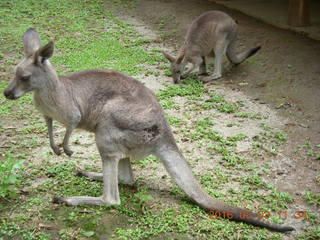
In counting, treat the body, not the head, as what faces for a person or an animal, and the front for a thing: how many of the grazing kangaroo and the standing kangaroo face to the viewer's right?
0

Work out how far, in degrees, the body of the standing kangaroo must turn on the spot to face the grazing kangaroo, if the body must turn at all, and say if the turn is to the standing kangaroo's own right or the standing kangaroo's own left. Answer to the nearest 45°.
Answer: approximately 90° to the standing kangaroo's own right

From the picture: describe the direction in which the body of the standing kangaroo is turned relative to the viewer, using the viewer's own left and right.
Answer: facing to the left of the viewer

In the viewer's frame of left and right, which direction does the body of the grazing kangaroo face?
facing the viewer and to the left of the viewer

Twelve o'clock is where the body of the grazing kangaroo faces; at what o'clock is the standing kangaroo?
The standing kangaroo is roughly at 11 o'clock from the grazing kangaroo.
